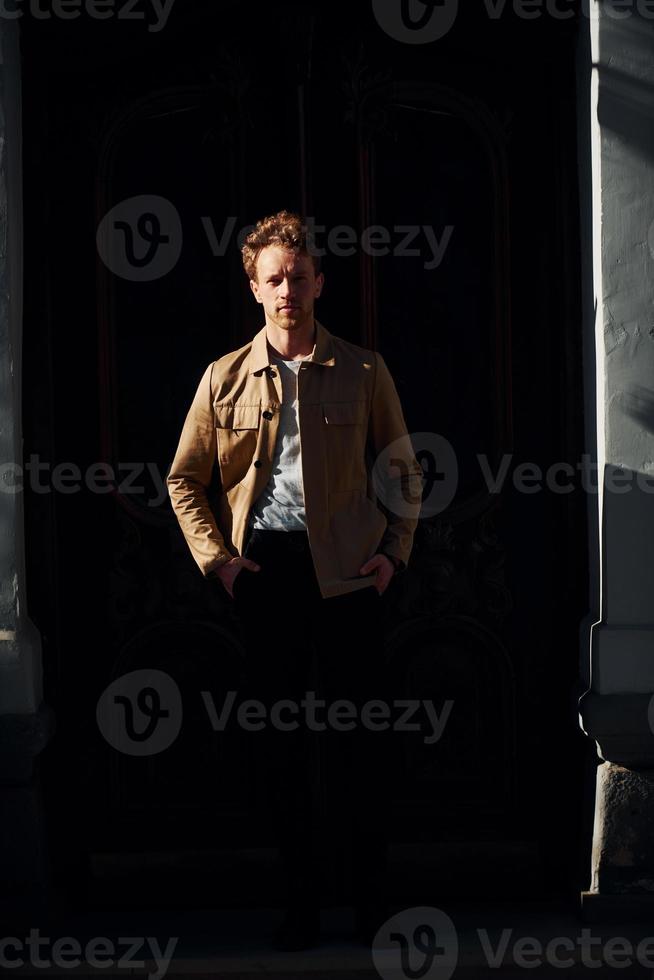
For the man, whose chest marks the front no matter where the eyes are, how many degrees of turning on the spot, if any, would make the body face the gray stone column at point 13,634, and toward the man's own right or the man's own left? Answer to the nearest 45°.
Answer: approximately 90° to the man's own right

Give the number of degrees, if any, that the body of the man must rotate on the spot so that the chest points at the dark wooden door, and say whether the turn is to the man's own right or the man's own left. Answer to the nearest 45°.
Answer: approximately 180°

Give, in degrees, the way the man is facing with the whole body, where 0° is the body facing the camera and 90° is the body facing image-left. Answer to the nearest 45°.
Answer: approximately 0°

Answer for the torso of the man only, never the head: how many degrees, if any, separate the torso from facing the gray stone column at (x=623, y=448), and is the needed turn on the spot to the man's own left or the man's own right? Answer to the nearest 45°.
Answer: approximately 90° to the man's own left
